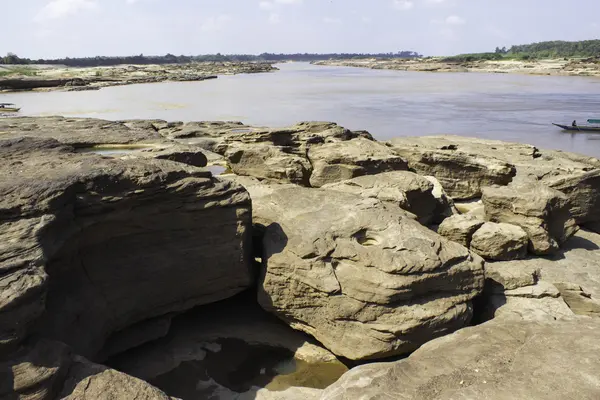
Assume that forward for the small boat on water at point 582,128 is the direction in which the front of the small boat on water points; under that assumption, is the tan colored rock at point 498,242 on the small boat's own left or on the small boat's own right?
on the small boat's own left

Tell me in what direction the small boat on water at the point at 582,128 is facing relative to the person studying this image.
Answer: facing to the left of the viewer

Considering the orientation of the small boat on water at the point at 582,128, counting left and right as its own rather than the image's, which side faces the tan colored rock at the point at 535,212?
left

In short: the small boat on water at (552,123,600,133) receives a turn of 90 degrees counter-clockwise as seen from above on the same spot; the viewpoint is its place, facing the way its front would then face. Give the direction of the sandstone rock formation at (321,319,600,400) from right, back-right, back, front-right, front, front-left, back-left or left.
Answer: front

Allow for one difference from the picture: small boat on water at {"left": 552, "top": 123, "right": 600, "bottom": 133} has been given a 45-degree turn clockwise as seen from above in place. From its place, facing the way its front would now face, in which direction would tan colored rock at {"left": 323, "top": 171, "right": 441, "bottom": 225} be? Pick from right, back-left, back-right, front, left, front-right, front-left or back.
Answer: back-left

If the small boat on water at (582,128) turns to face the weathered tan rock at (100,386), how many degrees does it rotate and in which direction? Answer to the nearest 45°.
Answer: approximately 90° to its left

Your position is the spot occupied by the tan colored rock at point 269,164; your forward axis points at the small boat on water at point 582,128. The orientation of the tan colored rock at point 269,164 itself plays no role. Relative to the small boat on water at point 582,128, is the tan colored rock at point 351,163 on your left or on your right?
right

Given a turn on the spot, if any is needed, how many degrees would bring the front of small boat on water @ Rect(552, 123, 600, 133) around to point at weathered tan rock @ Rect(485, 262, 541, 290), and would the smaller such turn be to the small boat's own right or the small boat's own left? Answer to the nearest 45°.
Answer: approximately 90° to the small boat's own left

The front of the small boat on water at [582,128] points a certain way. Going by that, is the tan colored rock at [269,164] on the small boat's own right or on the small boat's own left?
on the small boat's own left

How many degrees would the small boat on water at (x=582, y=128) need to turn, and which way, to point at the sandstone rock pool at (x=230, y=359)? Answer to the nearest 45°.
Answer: approximately 90° to its left

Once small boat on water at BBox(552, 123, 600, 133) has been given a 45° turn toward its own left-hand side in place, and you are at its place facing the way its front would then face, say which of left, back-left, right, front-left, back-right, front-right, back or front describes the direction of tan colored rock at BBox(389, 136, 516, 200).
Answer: front-left

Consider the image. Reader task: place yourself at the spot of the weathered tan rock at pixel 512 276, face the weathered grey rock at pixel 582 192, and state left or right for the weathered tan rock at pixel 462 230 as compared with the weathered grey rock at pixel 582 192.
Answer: left

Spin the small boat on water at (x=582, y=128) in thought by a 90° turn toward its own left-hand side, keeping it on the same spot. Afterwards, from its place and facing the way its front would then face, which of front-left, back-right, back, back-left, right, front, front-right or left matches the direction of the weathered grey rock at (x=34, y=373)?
front
